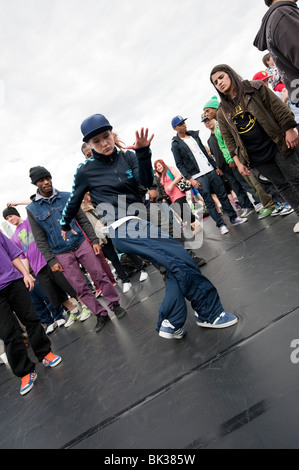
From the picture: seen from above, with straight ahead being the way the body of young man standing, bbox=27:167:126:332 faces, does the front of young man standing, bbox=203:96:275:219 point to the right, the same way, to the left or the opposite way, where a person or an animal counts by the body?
to the right

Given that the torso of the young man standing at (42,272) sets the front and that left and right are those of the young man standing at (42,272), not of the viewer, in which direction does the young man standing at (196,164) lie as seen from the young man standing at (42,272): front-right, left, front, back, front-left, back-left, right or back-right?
left

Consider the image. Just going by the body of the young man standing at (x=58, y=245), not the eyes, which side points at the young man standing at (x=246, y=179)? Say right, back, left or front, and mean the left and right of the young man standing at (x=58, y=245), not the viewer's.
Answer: left

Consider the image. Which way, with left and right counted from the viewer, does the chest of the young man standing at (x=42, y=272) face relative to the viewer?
facing the viewer

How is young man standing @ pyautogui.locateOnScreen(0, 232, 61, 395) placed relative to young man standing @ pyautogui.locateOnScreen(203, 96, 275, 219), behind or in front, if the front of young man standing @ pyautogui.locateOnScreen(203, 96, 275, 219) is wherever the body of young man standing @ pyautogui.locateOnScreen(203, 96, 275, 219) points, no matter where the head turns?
in front

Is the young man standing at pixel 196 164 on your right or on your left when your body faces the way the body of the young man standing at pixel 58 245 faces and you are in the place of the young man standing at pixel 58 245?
on your left

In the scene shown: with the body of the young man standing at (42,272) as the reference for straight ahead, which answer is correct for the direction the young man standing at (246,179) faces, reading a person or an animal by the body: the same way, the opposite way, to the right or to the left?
to the right

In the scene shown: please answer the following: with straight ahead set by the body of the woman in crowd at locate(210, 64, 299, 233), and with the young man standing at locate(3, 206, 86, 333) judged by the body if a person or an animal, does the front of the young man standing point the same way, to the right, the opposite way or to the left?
to the left

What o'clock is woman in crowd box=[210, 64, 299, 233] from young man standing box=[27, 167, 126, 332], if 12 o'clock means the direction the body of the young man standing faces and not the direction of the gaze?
The woman in crowd is roughly at 10 o'clock from the young man standing.

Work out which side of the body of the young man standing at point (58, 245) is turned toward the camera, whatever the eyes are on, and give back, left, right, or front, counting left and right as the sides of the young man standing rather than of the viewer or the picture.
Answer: front

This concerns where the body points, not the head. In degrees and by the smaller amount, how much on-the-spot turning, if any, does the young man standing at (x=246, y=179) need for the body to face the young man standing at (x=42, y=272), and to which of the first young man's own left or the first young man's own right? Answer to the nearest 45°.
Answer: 0° — they already face them

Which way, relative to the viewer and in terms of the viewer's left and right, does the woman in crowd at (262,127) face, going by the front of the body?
facing the viewer and to the left of the viewer
